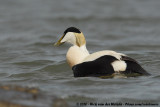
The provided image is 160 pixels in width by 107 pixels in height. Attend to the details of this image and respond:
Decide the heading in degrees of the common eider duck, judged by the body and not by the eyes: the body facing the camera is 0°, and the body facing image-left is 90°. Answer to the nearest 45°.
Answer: approximately 90°
